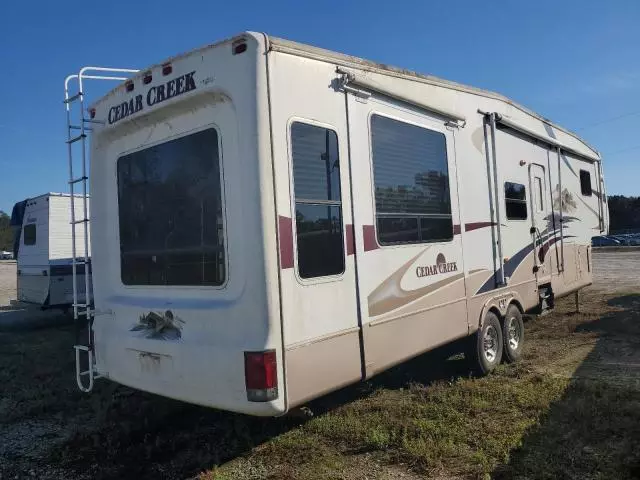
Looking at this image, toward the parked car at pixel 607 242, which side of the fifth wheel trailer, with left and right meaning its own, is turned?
front

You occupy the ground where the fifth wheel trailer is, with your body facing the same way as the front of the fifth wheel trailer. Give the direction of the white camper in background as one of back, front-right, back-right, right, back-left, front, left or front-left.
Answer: left

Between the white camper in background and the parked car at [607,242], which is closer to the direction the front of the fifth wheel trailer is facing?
the parked car

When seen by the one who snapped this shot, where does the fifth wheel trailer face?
facing away from the viewer and to the right of the viewer
